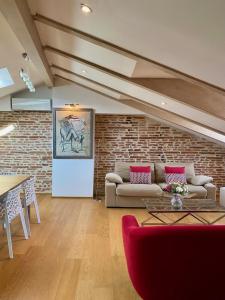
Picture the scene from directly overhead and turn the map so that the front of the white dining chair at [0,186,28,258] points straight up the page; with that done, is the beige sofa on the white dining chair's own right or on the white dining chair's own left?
on the white dining chair's own right

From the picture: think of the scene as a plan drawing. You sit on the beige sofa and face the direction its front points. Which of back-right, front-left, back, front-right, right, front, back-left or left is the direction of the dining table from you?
front-right

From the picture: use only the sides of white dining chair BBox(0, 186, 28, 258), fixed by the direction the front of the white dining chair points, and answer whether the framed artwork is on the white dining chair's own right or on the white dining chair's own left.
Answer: on the white dining chair's own right

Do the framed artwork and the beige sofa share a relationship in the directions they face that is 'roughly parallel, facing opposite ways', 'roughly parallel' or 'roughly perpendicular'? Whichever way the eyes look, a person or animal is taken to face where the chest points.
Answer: roughly parallel

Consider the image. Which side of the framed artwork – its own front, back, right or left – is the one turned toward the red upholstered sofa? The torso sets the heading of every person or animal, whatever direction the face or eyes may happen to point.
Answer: front

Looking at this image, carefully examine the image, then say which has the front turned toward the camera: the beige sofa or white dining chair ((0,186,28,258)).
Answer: the beige sofa

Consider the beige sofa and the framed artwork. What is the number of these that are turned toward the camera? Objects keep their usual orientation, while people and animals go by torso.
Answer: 2

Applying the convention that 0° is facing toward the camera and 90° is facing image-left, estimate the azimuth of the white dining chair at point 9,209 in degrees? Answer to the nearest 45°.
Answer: approximately 135°

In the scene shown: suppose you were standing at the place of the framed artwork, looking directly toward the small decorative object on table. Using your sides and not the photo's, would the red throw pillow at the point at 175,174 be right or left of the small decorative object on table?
left

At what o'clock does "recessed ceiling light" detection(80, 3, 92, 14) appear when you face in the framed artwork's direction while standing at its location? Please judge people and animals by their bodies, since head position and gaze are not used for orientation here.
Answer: The recessed ceiling light is roughly at 12 o'clock from the framed artwork.

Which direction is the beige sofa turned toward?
toward the camera

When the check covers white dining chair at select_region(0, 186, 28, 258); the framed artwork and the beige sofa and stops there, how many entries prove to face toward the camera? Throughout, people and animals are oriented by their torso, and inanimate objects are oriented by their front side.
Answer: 2

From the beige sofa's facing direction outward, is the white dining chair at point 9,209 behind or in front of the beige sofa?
in front

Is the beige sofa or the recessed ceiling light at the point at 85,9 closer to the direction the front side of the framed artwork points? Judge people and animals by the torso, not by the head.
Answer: the recessed ceiling light

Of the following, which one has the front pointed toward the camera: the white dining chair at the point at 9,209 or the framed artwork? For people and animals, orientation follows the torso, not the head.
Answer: the framed artwork

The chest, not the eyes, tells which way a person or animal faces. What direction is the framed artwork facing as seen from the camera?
toward the camera
